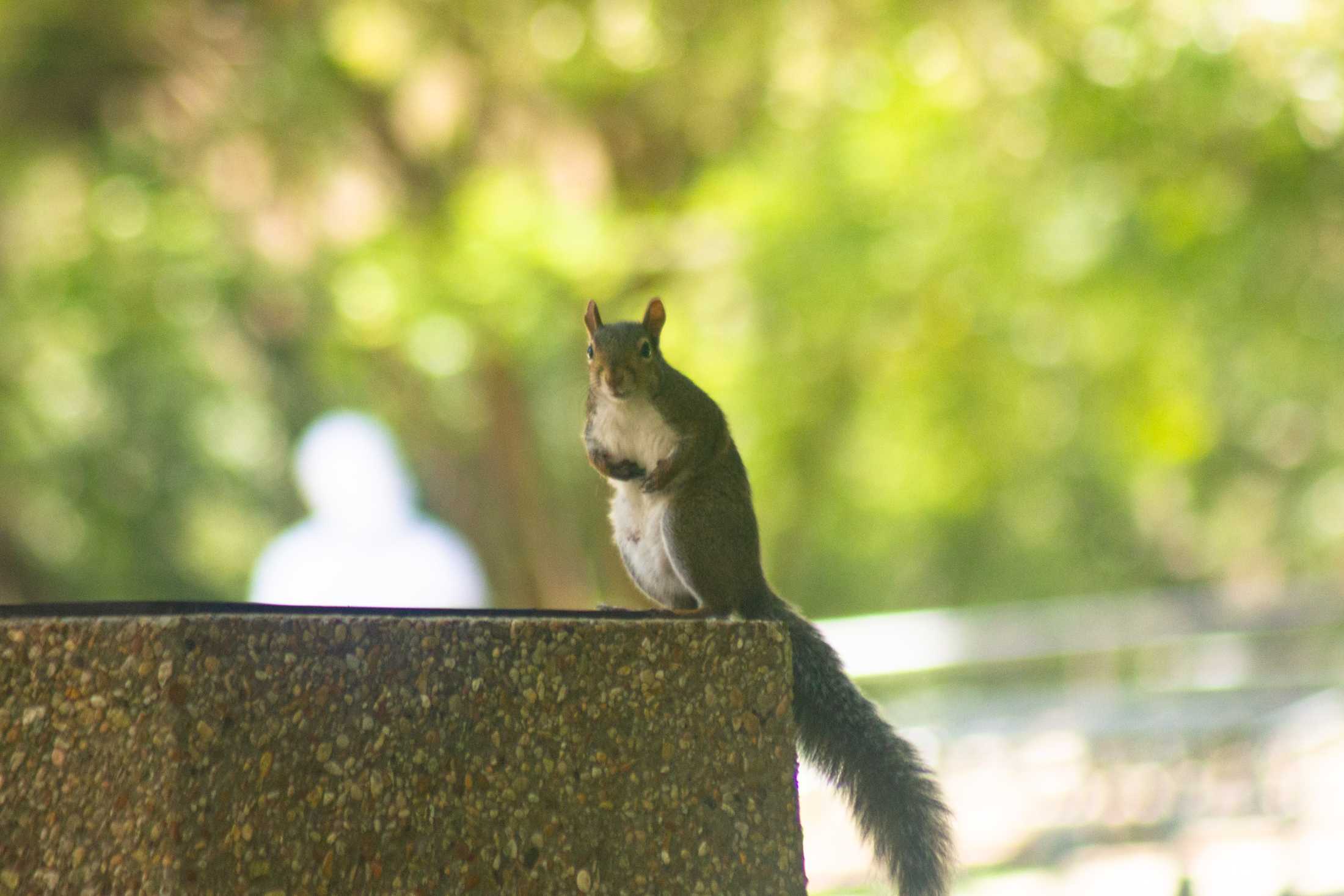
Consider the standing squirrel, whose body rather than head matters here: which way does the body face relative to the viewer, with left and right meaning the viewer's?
facing the viewer and to the left of the viewer
